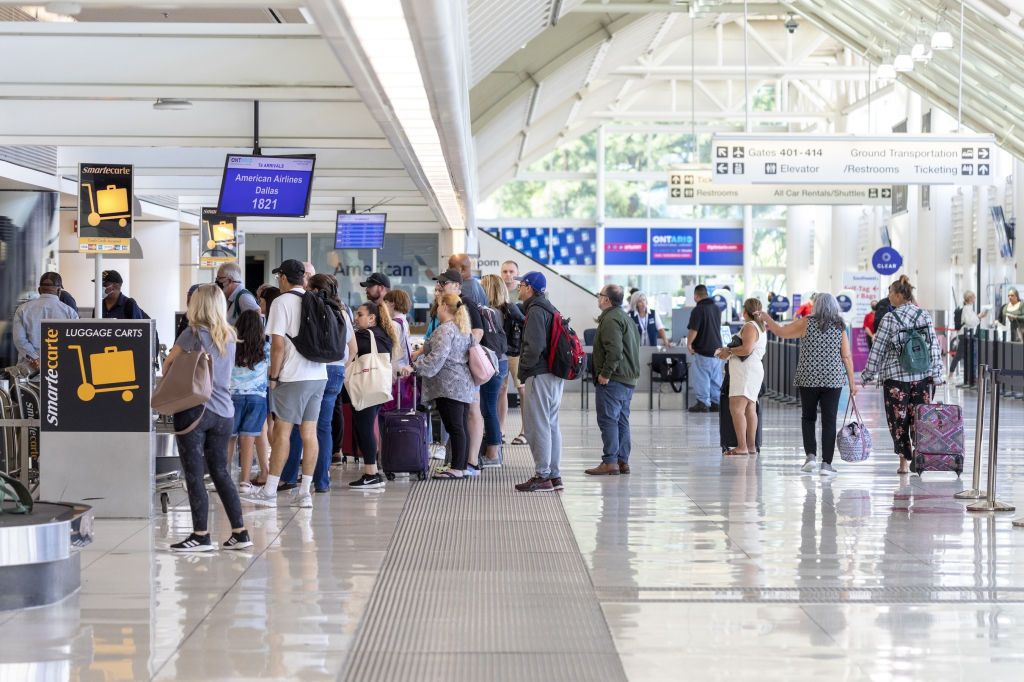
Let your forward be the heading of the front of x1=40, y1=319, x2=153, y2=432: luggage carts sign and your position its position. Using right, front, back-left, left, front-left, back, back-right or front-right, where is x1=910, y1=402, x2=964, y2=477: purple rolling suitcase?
left

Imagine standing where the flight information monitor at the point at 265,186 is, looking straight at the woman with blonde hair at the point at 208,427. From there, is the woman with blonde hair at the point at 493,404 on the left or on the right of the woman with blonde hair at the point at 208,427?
left

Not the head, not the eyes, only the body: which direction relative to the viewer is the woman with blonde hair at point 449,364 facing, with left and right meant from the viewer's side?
facing to the left of the viewer

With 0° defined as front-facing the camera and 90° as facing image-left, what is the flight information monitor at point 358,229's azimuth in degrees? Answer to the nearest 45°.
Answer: approximately 0°

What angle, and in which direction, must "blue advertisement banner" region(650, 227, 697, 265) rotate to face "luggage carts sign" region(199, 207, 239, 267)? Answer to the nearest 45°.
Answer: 0° — it already faces it

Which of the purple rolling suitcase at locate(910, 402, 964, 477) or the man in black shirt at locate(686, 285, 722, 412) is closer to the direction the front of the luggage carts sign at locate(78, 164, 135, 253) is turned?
the purple rolling suitcase

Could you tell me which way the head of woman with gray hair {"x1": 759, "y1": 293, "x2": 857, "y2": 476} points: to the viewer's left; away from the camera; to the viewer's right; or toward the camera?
away from the camera
